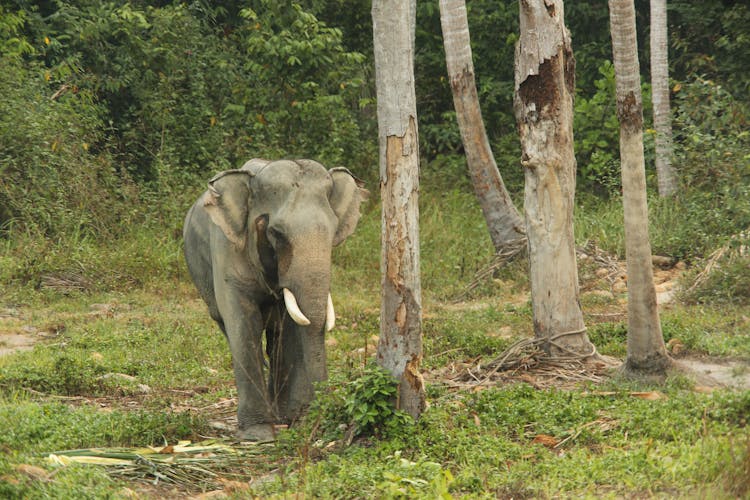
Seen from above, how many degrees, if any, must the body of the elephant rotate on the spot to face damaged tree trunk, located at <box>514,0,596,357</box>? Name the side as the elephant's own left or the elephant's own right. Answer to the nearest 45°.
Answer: approximately 90° to the elephant's own left

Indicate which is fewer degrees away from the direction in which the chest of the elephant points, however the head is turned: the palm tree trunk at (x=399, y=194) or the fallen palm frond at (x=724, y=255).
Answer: the palm tree trunk

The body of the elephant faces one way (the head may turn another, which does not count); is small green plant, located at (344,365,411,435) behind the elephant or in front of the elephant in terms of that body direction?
in front

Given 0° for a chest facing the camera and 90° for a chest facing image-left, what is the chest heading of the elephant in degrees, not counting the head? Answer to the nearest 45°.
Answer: approximately 315°

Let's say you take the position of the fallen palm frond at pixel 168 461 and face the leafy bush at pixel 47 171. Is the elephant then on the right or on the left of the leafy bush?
right

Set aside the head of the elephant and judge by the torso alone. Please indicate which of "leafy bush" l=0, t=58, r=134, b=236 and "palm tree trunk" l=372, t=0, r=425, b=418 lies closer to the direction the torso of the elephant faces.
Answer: the palm tree trunk

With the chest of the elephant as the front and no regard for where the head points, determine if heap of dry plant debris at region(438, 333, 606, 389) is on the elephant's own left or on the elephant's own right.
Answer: on the elephant's own left

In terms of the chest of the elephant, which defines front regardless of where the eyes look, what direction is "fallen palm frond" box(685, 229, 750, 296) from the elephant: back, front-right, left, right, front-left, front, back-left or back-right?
left

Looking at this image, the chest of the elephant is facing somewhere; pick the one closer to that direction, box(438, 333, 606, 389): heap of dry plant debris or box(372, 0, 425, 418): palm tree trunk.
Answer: the palm tree trunk

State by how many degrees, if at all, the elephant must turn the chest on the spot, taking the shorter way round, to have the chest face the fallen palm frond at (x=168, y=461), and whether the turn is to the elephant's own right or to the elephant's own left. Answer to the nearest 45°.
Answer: approximately 90° to the elephant's own right

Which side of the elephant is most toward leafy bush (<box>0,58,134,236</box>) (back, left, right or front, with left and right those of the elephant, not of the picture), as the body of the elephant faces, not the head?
back
